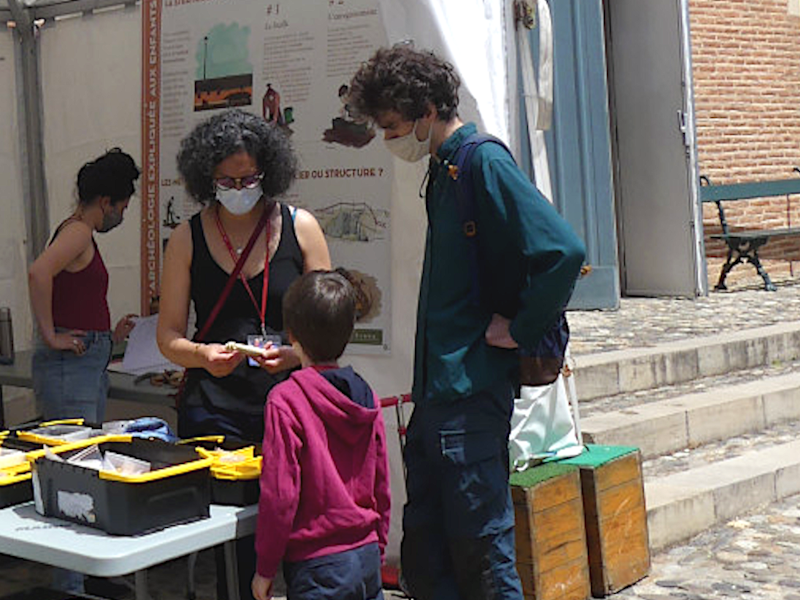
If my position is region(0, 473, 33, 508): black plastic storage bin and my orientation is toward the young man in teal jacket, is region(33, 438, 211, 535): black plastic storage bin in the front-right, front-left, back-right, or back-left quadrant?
front-right

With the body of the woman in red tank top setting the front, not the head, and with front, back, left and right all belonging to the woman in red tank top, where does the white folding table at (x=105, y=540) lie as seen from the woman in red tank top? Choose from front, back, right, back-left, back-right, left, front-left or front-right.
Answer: right

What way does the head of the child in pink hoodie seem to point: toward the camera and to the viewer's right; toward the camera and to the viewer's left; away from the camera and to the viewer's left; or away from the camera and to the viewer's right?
away from the camera and to the viewer's left

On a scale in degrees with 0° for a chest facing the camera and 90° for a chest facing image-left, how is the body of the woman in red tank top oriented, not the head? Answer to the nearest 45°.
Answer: approximately 270°

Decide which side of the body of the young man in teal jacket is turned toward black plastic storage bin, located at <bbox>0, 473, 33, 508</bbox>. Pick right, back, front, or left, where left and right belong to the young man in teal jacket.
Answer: front

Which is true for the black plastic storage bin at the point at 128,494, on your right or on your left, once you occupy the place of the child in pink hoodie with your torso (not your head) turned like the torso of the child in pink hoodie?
on your left

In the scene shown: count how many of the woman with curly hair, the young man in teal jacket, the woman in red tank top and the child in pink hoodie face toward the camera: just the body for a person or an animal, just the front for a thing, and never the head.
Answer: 1

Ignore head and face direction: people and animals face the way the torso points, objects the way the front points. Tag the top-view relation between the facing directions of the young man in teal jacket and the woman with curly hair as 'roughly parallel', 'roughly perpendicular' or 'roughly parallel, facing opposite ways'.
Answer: roughly perpendicular

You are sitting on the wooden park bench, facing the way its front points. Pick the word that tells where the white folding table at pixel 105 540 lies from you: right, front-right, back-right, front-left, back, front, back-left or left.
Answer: front-right

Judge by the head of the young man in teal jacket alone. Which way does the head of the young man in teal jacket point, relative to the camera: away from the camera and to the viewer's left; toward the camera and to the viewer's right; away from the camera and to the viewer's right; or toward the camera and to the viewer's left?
toward the camera and to the viewer's left

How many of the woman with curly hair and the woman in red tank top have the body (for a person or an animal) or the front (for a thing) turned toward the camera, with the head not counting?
1

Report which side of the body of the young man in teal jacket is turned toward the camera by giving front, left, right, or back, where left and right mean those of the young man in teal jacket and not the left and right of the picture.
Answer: left

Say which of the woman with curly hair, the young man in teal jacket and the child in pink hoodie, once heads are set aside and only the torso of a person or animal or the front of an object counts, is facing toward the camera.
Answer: the woman with curly hair
